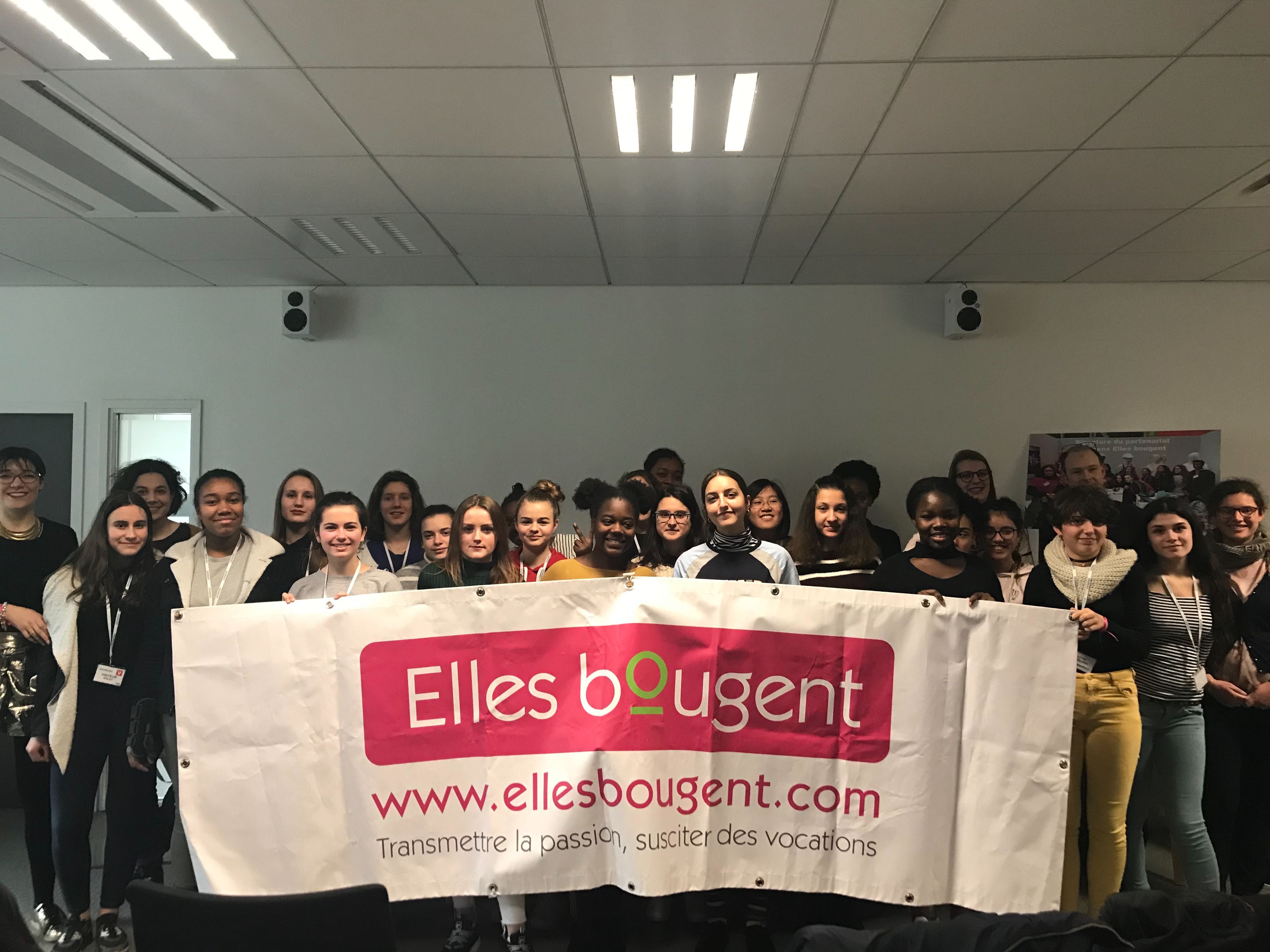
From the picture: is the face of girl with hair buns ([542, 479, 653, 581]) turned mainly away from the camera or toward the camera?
toward the camera

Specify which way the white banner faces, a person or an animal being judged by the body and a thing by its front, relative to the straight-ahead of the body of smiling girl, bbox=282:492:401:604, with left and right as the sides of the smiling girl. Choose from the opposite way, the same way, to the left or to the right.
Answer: the same way

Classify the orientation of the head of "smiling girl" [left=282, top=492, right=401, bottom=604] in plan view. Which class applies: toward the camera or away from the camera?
toward the camera

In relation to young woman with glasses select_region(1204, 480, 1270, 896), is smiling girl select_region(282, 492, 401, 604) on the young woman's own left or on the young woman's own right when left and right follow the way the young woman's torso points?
on the young woman's own right

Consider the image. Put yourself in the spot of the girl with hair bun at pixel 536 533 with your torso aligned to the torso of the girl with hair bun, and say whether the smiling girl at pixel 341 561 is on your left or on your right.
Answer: on your right

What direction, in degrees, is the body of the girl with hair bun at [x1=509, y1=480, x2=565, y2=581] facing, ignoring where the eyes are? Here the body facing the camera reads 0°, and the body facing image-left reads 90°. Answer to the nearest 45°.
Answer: approximately 0°

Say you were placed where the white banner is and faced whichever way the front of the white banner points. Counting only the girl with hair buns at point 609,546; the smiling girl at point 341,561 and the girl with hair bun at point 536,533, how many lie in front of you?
0

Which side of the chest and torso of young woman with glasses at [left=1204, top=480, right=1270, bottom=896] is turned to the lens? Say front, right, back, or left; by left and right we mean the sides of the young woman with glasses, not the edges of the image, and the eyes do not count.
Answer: front

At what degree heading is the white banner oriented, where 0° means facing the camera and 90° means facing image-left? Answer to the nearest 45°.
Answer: approximately 0°

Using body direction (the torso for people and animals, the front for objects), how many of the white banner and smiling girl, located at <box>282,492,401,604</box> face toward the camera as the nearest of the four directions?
2

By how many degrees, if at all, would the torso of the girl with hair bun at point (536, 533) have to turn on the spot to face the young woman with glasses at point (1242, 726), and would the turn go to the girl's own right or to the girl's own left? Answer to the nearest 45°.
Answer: approximately 90° to the girl's own left

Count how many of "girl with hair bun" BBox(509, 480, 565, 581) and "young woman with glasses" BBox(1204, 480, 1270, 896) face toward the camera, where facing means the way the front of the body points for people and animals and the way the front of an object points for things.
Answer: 2

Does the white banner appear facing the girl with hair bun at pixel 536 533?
no

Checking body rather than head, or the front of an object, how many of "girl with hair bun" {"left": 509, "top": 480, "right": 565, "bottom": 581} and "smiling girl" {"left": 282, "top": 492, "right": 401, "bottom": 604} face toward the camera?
2
